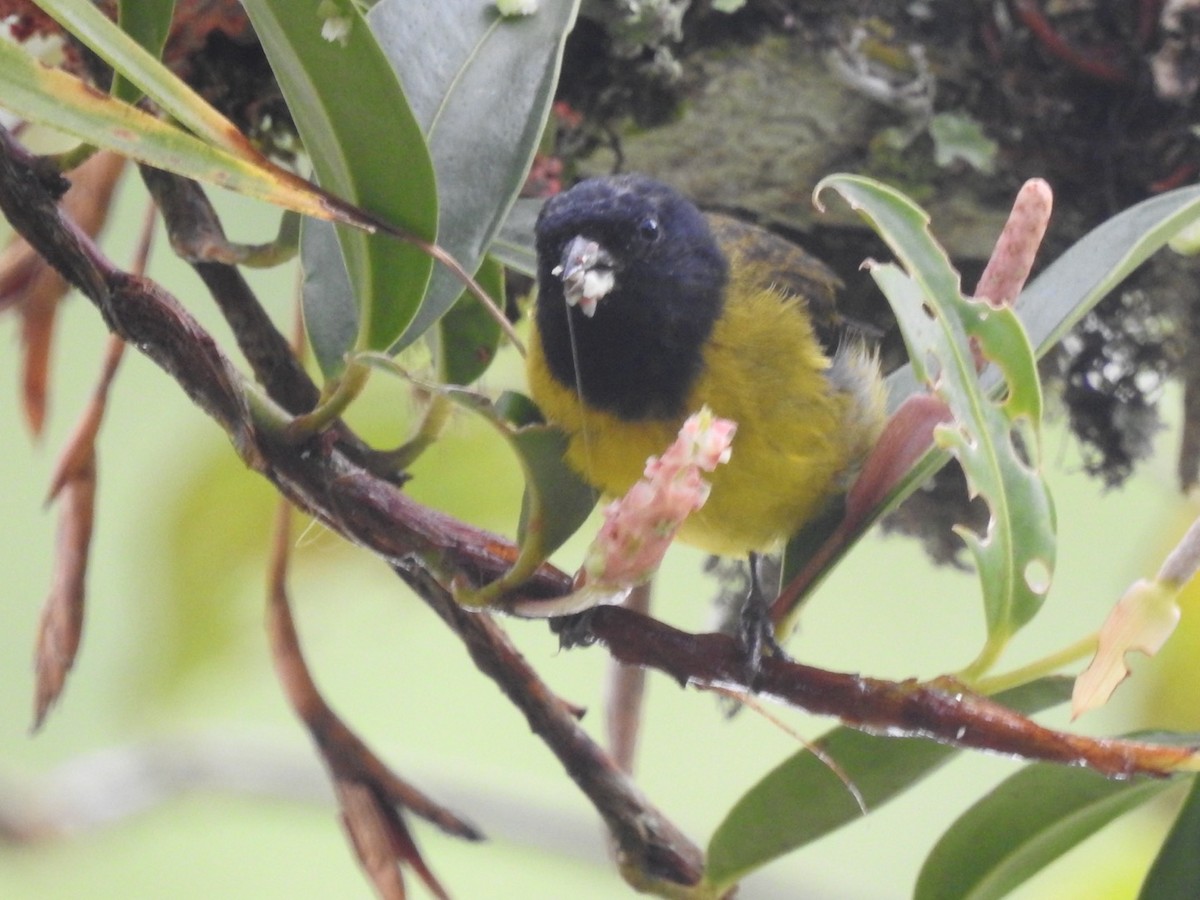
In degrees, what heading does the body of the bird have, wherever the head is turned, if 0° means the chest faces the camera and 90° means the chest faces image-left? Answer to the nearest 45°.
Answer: approximately 45°
